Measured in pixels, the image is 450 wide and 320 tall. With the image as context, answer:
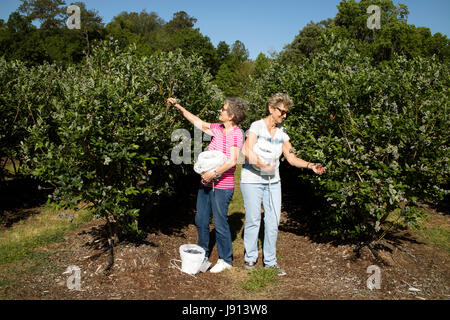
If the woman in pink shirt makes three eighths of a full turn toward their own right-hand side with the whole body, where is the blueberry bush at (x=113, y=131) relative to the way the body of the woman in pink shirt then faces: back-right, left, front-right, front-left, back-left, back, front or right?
left

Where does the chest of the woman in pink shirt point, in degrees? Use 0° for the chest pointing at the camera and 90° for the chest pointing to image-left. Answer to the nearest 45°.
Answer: approximately 45°
